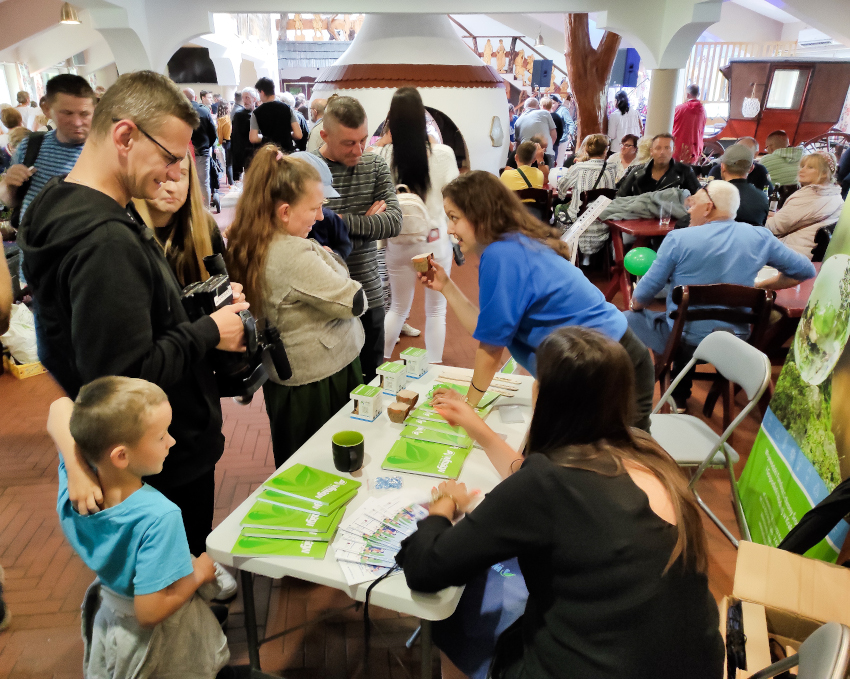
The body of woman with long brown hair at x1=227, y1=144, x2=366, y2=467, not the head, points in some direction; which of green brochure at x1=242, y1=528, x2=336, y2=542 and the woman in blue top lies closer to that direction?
the woman in blue top

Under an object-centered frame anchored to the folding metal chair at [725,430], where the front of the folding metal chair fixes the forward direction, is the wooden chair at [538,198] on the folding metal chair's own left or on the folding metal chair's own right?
on the folding metal chair's own right

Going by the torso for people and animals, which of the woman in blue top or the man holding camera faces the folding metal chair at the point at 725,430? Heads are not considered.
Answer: the man holding camera

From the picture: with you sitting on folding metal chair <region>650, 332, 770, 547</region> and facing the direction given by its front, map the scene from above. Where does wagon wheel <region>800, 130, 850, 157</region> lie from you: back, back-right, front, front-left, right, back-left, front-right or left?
back-right

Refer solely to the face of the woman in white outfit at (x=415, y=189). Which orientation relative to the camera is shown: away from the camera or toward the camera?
away from the camera

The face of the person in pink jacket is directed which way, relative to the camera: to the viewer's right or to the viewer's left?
to the viewer's left

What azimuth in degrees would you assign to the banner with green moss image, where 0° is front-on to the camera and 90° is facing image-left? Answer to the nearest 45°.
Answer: approximately 45°

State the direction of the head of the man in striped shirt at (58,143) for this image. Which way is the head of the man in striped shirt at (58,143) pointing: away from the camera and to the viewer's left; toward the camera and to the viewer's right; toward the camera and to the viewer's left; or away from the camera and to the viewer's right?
toward the camera and to the viewer's right

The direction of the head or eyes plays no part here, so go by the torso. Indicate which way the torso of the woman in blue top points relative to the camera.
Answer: to the viewer's left

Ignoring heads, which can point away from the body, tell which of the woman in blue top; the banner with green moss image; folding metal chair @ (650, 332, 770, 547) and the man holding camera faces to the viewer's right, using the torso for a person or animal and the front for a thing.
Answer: the man holding camera

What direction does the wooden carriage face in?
to the viewer's left

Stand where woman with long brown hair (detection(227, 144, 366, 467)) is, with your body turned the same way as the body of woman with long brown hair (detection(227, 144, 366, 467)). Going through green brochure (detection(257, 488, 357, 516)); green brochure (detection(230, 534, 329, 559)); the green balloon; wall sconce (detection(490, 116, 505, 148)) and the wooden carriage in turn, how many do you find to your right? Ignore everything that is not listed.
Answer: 2

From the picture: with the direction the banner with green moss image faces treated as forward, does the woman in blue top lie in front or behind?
in front

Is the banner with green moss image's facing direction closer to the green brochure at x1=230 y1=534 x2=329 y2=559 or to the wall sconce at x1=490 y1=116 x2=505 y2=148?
the green brochure

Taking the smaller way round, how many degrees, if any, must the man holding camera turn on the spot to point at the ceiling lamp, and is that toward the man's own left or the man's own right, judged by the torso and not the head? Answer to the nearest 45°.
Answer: approximately 90° to the man's own left

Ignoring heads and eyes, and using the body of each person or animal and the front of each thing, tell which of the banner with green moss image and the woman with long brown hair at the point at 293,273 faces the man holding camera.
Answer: the banner with green moss image

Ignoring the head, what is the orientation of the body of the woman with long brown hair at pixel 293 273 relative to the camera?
to the viewer's right

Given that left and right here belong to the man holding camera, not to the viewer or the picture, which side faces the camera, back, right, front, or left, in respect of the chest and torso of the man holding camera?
right

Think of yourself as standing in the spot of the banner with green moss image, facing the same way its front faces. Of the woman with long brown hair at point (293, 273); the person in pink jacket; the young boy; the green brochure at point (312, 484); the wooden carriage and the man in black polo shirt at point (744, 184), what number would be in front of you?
3
